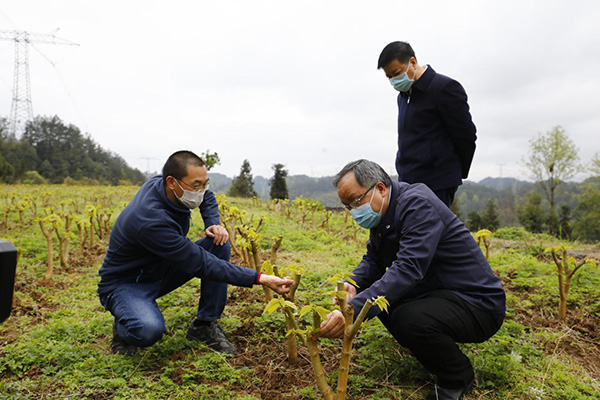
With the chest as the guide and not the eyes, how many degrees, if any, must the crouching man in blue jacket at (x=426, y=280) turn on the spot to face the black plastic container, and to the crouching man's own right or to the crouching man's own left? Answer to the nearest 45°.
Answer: approximately 45° to the crouching man's own left

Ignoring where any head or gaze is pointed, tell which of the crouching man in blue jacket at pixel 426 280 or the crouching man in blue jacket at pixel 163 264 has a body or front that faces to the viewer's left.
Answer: the crouching man in blue jacket at pixel 426 280

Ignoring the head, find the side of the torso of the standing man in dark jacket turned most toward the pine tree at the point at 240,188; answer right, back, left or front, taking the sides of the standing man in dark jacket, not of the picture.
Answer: right

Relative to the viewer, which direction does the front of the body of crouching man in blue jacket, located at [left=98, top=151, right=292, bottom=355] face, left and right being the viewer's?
facing the viewer and to the right of the viewer

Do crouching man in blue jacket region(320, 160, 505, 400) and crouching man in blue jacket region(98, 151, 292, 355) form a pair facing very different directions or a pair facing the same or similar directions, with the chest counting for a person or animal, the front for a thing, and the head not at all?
very different directions

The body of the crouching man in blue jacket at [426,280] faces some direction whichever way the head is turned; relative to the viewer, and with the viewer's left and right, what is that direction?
facing to the left of the viewer

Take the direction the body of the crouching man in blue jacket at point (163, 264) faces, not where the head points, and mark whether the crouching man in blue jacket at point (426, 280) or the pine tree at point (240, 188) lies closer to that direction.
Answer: the crouching man in blue jacket

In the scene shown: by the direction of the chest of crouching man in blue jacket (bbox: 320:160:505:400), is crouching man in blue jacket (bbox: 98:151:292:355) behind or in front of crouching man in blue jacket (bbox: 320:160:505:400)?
in front

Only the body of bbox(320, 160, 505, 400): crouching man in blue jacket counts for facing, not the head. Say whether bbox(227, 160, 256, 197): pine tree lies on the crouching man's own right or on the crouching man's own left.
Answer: on the crouching man's own right

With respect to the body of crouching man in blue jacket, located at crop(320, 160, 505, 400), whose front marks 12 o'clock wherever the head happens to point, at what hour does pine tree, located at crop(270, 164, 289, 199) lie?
The pine tree is roughly at 2 o'clock from the crouching man in blue jacket.

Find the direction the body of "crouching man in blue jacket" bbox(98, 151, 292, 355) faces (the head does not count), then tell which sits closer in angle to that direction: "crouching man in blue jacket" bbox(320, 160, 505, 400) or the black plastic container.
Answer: the crouching man in blue jacket

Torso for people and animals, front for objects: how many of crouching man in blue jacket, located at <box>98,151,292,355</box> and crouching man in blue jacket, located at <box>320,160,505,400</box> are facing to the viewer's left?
1

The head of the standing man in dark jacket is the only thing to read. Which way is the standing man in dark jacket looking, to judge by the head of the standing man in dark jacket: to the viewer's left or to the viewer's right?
to the viewer's left

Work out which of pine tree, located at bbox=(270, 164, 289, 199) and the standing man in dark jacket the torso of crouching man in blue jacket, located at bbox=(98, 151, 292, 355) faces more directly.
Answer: the standing man in dark jacket
